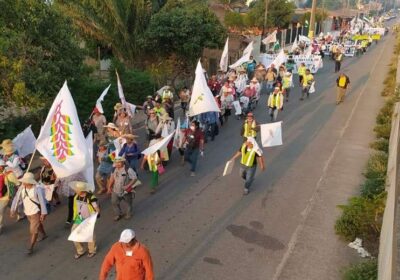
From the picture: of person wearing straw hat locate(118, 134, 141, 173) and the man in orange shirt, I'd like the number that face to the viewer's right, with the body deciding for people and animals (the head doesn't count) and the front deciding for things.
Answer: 0

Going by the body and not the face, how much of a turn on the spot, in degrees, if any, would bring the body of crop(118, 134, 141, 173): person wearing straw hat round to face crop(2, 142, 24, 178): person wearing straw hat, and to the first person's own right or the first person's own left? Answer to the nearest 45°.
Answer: approximately 45° to the first person's own right

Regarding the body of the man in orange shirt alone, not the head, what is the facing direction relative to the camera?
toward the camera

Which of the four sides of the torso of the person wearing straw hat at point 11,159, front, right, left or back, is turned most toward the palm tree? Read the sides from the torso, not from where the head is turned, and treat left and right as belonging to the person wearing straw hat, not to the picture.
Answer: back

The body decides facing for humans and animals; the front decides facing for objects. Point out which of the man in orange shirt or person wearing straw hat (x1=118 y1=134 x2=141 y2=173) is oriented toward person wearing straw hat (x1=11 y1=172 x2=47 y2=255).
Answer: person wearing straw hat (x1=118 y1=134 x2=141 y2=173)

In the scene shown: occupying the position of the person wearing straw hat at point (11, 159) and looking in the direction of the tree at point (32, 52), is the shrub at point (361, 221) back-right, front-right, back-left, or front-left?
back-right

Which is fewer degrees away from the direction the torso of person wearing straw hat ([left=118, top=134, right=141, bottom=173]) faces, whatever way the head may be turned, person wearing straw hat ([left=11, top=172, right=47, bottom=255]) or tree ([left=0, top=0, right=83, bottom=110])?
the person wearing straw hat

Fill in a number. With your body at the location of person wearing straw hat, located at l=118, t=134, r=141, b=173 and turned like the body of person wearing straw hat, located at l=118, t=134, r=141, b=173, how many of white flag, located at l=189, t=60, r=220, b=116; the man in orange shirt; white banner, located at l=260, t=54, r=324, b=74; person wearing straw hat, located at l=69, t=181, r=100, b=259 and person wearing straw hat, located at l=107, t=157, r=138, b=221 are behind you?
2

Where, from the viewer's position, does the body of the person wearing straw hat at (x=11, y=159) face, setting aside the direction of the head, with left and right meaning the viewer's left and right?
facing the viewer and to the left of the viewer

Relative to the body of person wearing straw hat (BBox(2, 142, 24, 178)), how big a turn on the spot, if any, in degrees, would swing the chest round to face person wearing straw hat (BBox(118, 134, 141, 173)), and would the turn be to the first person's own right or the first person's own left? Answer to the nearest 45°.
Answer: approximately 135° to the first person's own left

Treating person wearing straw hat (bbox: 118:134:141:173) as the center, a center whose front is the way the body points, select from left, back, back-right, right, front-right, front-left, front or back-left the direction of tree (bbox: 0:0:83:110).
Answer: right

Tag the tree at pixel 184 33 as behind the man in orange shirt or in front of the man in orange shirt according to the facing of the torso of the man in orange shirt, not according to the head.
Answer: behind

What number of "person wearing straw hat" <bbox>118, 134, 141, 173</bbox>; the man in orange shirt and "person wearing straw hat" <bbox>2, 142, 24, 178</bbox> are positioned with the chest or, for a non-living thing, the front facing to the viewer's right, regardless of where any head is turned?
0

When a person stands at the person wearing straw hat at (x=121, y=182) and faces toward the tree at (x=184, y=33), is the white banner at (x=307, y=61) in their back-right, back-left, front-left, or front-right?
front-right
